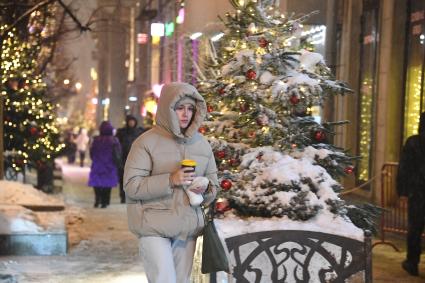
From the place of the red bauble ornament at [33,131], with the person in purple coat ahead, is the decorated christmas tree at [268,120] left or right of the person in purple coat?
right

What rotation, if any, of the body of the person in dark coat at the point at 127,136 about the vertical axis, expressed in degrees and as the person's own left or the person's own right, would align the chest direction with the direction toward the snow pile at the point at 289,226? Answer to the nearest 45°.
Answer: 0° — they already face it

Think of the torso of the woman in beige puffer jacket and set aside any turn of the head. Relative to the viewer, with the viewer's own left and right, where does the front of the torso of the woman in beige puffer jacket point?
facing the viewer and to the right of the viewer

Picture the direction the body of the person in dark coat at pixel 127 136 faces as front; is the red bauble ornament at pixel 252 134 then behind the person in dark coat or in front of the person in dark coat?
in front

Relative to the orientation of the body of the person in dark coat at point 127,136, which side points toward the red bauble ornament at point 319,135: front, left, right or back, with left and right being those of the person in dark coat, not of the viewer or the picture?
front

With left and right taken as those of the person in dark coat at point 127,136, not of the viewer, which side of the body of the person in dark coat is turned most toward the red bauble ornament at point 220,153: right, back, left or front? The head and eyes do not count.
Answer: front

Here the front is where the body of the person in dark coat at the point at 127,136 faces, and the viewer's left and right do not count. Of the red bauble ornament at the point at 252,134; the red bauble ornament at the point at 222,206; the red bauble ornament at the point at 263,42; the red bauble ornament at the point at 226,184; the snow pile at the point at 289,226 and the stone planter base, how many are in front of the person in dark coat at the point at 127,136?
6
